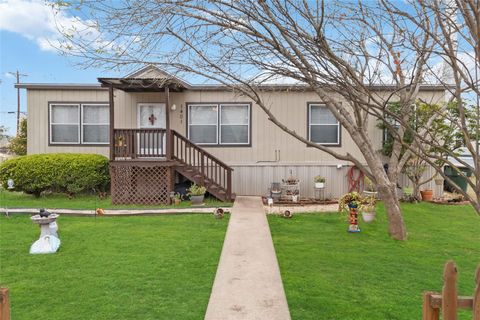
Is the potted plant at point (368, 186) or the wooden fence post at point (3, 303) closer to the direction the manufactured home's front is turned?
the wooden fence post

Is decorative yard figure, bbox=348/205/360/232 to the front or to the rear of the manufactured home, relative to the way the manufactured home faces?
to the front

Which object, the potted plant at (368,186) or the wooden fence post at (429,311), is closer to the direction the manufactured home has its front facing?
the wooden fence post

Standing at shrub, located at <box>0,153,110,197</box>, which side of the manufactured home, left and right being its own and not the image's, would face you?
right

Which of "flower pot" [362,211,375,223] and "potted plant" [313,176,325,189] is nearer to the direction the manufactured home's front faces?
the flower pot

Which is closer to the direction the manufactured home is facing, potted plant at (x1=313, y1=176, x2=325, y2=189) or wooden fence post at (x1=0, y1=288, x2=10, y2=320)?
the wooden fence post

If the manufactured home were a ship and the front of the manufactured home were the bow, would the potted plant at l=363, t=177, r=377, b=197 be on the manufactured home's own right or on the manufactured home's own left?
on the manufactured home's own left

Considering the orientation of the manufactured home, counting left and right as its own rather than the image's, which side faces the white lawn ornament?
front

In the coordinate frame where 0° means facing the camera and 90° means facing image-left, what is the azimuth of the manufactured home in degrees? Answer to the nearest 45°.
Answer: approximately 0°

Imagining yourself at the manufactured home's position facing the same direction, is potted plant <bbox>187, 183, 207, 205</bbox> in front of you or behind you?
in front

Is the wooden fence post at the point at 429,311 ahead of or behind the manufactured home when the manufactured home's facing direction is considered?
ahead
